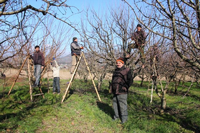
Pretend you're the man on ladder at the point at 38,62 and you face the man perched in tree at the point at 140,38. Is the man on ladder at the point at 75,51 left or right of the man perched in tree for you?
left

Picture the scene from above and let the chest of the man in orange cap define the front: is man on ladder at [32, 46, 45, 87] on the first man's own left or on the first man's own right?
on the first man's own right
